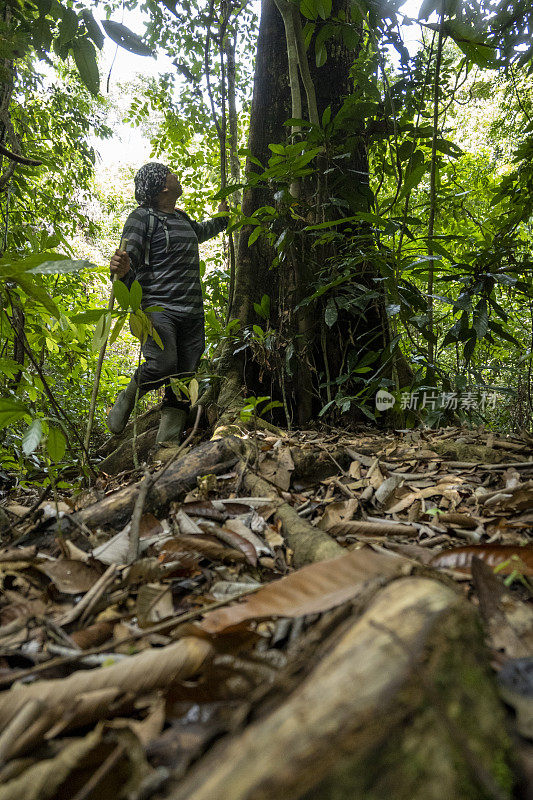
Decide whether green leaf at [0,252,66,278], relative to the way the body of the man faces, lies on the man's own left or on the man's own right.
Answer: on the man's own right

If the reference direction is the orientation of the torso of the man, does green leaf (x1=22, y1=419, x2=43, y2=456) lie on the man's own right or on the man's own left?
on the man's own right

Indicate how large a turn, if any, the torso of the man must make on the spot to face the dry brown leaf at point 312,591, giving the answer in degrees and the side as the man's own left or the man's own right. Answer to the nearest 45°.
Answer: approximately 45° to the man's own right

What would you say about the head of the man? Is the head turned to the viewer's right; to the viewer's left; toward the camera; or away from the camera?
to the viewer's right

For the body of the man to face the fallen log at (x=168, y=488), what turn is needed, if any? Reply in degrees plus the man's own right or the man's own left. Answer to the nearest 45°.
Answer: approximately 45° to the man's own right

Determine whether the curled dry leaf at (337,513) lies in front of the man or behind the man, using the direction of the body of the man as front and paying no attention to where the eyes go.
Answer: in front

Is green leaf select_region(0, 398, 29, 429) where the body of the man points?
no

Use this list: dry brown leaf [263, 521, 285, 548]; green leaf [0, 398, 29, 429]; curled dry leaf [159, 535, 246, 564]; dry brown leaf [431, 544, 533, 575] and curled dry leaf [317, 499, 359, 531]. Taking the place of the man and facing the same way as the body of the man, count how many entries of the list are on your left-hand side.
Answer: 0

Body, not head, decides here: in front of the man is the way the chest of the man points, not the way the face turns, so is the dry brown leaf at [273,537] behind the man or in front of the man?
in front

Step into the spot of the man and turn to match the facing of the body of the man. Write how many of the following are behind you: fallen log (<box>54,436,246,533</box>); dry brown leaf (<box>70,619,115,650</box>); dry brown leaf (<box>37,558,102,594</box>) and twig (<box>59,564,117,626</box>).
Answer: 0

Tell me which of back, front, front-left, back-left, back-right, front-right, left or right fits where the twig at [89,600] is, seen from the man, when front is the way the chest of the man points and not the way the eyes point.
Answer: front-right

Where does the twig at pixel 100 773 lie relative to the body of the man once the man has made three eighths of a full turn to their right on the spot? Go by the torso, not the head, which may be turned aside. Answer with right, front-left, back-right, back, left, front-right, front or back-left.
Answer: left

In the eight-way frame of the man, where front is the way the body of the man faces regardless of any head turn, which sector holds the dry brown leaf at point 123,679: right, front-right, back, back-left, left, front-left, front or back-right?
front-right
